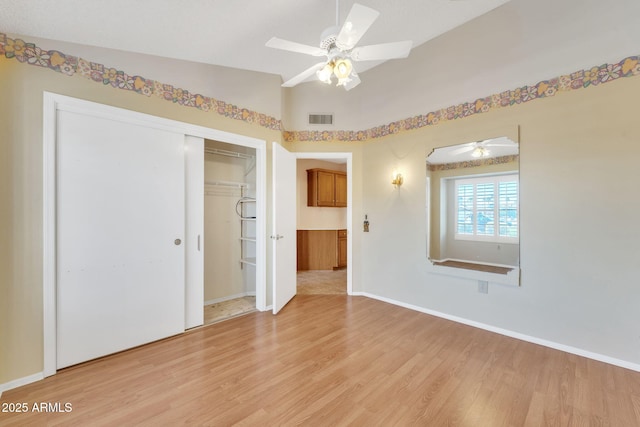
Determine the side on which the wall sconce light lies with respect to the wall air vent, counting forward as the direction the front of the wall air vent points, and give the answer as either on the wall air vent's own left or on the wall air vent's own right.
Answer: on the wall air vent's own left

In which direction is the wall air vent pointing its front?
toward the camera

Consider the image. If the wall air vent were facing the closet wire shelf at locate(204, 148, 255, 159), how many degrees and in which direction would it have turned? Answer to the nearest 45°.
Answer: approximately 90° to its right

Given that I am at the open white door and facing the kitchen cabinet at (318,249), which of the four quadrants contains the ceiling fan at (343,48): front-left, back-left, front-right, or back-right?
back-right

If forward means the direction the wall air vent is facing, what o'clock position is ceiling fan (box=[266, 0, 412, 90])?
The ceiling fan is roughly at 12 o'clock from the wall air vent.

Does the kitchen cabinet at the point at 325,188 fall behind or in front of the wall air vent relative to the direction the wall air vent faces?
behind
